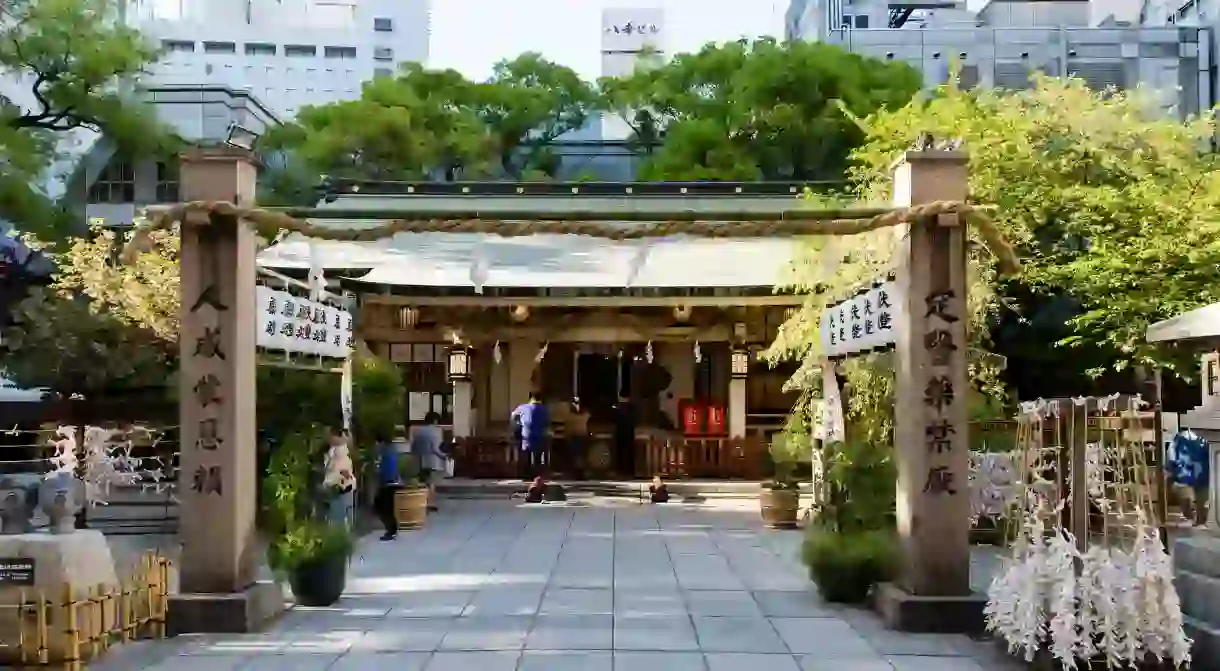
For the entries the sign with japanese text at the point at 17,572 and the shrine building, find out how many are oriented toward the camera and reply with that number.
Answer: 2

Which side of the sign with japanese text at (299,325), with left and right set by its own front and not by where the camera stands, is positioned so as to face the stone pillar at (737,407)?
left

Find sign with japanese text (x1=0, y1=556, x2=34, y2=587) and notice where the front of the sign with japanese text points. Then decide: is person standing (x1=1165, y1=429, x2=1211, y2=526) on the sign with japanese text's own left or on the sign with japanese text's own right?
on the sign with japanese text's own left

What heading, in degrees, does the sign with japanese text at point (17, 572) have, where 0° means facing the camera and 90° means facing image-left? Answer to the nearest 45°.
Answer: approximately 0°

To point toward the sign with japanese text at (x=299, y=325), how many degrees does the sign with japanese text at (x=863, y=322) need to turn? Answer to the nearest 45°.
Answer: approximately 45° to its right

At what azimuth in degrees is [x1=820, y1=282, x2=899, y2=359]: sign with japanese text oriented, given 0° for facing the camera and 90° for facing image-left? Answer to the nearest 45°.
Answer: approximately 45°

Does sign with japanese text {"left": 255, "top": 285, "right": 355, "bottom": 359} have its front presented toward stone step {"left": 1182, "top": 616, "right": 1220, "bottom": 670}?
yes

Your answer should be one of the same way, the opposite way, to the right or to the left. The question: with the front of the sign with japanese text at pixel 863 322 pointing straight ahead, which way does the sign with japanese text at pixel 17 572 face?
to the left
